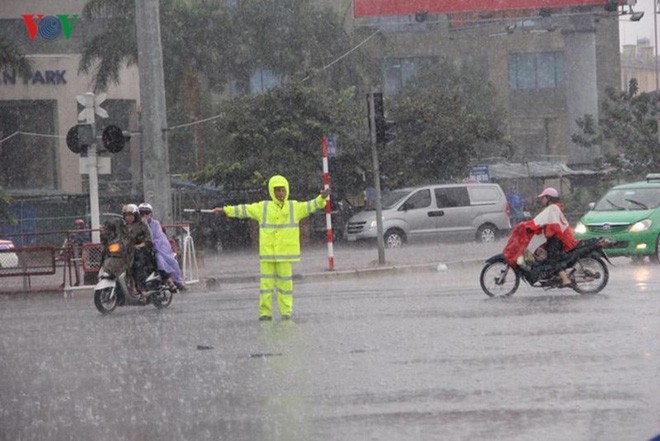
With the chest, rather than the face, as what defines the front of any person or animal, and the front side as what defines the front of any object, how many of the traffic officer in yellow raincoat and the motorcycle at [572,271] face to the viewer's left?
1

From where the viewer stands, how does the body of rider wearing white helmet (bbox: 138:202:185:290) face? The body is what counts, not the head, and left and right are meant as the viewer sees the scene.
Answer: facing the viewer and to the left of the viewer

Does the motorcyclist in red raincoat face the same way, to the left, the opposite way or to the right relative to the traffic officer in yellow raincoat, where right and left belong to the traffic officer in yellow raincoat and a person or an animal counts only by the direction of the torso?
to the right

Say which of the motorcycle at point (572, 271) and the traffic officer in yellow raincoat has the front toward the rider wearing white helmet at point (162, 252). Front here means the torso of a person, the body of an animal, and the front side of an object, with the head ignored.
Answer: the motorcycle

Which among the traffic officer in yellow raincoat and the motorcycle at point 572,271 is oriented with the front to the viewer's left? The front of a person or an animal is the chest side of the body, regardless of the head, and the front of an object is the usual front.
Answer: the motorcycle

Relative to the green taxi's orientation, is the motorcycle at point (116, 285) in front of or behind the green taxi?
in front

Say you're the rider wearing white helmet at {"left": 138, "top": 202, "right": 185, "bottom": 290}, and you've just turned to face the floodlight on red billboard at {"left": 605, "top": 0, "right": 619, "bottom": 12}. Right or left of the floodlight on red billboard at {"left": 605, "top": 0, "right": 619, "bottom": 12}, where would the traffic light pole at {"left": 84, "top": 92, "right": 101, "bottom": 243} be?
left

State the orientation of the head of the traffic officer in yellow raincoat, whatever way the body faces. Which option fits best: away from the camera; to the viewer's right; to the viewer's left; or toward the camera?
toward the camera

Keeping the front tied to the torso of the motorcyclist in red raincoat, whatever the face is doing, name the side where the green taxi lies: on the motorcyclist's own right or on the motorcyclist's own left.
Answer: on the motorcyclist's own right

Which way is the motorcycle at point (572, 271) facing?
to the viewer's left

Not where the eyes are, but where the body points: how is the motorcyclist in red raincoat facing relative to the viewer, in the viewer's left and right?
facing to the left of the viewer

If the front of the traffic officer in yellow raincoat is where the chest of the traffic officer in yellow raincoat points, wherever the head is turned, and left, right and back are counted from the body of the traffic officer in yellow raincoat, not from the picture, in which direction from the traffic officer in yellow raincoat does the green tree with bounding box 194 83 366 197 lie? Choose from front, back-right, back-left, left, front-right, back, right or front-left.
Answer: back

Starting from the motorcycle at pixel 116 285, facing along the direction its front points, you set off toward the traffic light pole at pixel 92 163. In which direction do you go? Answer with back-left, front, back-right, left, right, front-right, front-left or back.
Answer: back-right

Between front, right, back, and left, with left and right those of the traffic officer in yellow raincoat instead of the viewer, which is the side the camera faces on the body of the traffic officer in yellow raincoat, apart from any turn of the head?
front
